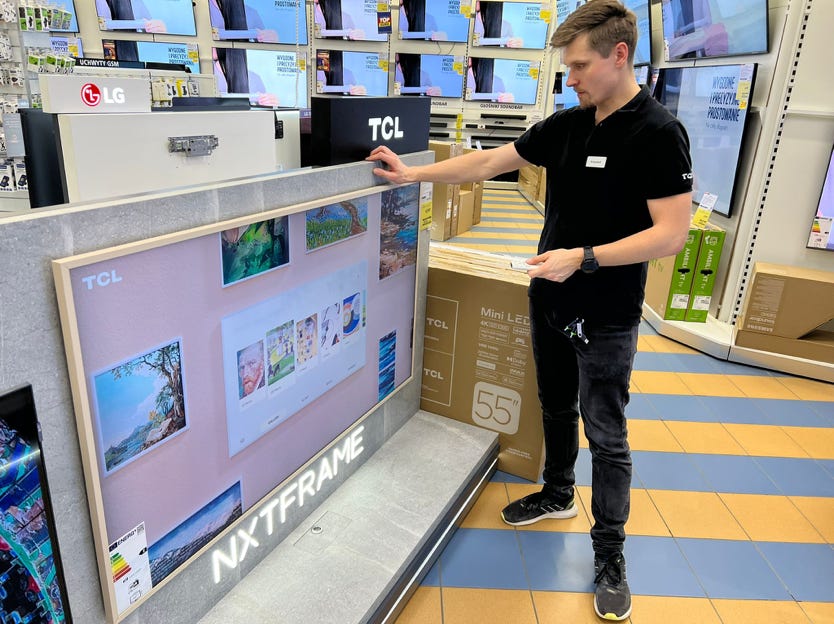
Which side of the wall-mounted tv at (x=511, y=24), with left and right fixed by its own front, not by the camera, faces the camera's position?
front

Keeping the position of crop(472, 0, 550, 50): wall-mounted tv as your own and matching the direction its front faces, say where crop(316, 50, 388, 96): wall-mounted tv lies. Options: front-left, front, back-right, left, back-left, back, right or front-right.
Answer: right

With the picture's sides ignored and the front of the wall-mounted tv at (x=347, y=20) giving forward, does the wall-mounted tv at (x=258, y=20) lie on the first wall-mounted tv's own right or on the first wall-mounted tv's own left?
on the first wall-mounted tv's own right

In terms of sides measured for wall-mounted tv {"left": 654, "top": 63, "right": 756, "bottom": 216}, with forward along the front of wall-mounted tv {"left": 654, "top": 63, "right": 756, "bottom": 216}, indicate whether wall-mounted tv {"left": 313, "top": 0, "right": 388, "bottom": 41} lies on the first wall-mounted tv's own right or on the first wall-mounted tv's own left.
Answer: on the first wall-mounted tv's own right

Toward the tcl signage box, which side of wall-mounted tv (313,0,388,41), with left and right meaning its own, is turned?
front

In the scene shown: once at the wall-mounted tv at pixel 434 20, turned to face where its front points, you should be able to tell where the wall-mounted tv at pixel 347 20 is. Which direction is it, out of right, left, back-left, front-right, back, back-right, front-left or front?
right

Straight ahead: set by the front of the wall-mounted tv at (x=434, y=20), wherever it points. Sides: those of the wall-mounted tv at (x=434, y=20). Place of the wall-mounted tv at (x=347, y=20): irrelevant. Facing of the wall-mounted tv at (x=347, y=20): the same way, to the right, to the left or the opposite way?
the same way

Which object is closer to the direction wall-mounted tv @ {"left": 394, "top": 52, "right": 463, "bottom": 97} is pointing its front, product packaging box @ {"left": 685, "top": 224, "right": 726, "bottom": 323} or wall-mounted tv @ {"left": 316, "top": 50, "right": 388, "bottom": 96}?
the product packaging box

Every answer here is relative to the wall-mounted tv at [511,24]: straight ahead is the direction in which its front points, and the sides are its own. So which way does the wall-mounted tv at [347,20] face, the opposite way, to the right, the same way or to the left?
the same way

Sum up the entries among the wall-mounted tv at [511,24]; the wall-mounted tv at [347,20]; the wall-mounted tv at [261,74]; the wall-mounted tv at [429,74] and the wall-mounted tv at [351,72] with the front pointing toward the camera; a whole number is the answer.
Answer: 5

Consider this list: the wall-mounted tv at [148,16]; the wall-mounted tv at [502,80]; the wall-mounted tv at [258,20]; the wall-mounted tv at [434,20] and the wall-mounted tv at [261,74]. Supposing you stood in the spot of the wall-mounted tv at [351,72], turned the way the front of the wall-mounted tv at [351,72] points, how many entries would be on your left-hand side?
2

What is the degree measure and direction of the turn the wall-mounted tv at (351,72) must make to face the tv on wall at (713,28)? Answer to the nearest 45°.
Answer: approximately 45° to its left

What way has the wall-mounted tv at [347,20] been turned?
toward the camera

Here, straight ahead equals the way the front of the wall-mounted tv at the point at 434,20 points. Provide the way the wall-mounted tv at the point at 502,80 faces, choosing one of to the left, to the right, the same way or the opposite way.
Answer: the same way

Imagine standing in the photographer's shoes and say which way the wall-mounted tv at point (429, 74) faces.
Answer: facing the viewer

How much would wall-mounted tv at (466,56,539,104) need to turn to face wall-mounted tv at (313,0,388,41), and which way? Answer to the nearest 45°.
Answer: approximately 90° to its right

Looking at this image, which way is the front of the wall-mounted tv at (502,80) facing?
toward the camera

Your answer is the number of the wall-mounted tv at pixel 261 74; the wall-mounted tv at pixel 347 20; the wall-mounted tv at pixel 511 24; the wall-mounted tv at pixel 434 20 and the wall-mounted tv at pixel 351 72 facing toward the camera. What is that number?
5

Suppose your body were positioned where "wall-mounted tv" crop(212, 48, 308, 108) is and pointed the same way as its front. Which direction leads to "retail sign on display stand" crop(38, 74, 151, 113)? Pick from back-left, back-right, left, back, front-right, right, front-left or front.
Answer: front

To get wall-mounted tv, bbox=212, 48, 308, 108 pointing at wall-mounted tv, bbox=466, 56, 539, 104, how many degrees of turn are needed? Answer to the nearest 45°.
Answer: approximately 90° to its left
